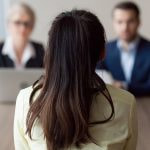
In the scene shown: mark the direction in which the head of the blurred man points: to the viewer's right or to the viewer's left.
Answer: to the viewer's left

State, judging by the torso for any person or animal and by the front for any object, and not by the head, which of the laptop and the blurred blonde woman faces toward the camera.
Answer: the blurred blonde woman

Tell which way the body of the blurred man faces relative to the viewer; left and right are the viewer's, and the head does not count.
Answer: facing the viewer

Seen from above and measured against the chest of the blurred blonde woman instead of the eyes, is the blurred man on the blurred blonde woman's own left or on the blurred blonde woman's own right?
on the blurred blonde woman's own left

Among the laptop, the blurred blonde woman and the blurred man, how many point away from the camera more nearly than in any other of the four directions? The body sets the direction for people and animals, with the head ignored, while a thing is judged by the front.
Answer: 1

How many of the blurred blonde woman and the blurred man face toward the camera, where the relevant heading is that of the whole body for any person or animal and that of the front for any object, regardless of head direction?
2

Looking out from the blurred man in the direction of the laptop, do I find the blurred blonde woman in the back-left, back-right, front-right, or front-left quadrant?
front-right

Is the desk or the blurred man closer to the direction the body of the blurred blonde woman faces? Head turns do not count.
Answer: the desk

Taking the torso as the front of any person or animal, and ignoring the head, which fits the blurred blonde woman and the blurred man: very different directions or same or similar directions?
same or similar directions

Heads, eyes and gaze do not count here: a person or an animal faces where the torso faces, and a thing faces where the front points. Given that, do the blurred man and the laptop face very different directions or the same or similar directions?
very different directions

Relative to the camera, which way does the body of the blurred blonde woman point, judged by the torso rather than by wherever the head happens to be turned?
toward the camera

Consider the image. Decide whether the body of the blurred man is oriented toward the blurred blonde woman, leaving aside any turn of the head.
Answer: no

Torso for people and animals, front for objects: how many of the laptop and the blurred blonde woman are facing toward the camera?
1

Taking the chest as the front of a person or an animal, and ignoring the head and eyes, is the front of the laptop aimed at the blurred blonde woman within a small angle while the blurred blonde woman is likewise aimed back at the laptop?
yes

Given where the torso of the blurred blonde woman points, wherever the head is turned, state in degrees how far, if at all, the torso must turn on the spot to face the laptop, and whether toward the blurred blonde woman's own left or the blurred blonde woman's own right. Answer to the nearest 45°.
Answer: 0° — they already face it

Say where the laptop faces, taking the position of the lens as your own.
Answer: facing away from the viewer
